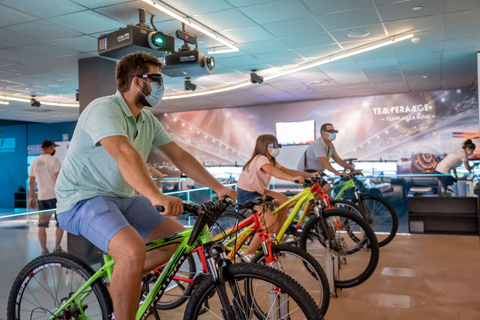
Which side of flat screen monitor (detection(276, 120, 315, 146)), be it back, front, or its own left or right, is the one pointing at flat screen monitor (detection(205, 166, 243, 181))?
right

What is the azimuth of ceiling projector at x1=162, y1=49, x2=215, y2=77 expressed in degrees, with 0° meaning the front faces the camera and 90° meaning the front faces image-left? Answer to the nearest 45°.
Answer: approximately 315°

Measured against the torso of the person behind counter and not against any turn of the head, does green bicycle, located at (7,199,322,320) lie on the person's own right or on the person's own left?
on the person's own right

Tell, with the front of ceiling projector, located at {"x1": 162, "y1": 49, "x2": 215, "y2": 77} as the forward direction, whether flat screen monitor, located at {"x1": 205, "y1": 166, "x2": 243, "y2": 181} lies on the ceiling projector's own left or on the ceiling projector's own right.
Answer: on the ceiling projector's own left

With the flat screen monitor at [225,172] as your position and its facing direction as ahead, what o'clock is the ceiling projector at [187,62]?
The ceiling projector is roughly at 12 o'clock from the flat screen monitor.

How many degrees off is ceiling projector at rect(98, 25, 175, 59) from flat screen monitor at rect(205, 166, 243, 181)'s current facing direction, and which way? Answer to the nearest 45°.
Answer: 0° — it already faces it

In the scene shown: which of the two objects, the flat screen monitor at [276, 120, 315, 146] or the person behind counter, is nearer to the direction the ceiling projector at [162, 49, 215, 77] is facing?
the person behind counter

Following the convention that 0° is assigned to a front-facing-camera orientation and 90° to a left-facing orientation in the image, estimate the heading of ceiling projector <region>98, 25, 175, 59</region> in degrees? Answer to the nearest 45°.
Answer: approximately 315°

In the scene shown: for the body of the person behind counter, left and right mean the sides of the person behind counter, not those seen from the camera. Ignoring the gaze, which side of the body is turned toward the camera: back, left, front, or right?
right

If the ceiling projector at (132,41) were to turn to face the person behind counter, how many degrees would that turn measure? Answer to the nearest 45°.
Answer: approximately 90° to its left
